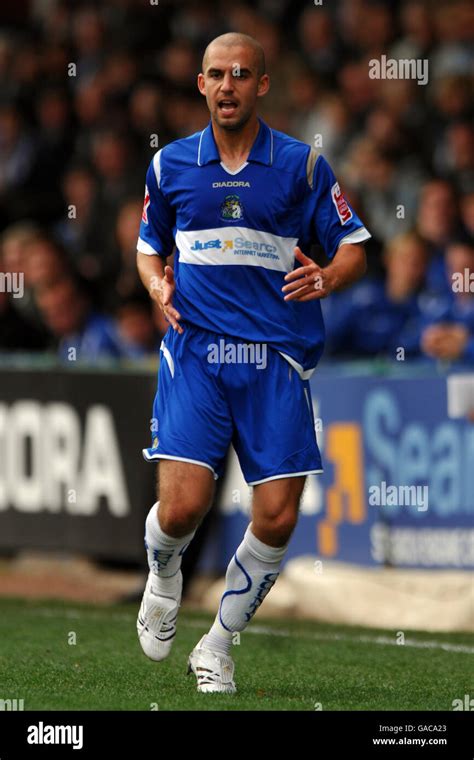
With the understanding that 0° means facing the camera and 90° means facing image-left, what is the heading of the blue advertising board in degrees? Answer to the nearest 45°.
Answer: approximately 0°
